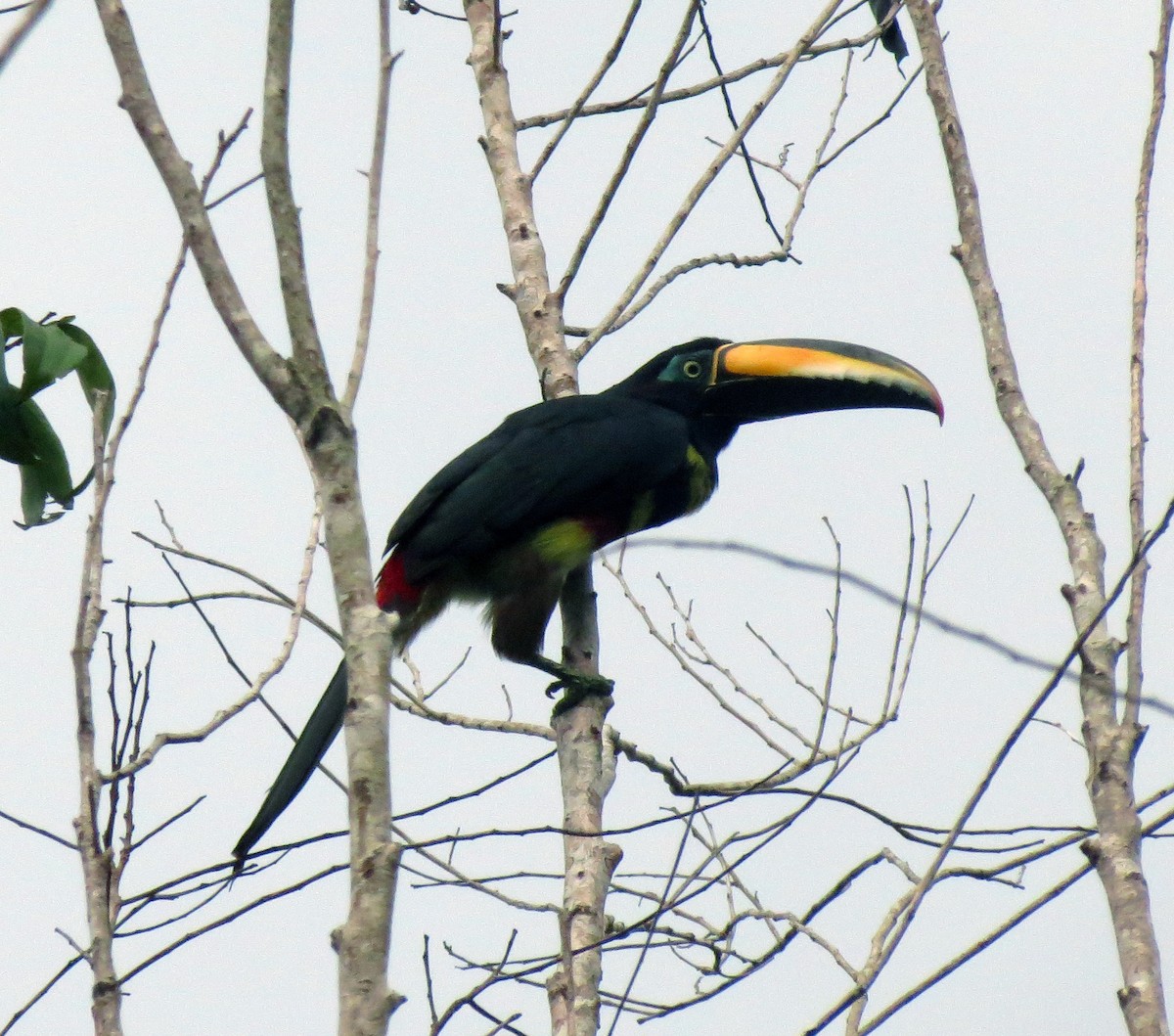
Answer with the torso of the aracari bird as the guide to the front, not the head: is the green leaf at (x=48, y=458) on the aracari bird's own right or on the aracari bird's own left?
on the aracari bird's own right

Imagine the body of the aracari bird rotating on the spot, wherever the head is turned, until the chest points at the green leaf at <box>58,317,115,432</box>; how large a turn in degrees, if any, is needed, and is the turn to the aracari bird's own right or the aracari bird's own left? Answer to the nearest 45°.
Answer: approximately 135° to the aracari bird's own right

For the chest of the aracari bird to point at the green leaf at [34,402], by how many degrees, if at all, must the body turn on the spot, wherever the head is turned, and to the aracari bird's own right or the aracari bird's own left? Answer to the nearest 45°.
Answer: approximately 135° to the aracari bird's own right

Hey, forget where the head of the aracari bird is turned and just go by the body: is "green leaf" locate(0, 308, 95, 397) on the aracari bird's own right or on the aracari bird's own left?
on the aracari bird's own right

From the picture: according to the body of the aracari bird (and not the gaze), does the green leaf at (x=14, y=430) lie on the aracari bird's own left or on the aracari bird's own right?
on the aracari bird's own right

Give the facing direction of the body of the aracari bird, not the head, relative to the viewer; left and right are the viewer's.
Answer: facing to the right of the viewer
